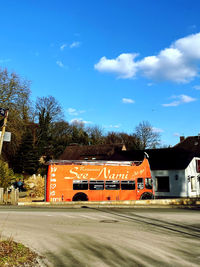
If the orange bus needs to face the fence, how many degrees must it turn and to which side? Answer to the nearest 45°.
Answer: approximately 180°

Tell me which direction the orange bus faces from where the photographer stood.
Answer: facing to the right of the viewer

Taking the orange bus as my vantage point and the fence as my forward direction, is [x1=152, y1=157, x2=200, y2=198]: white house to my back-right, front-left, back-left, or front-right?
back-right

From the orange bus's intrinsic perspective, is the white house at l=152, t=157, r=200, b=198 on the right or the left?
on its left

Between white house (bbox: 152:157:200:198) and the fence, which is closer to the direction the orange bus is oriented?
the white house
